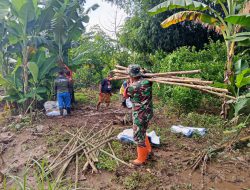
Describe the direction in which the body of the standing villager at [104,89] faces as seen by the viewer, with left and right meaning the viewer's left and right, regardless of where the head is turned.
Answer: facing to the right of the viewer

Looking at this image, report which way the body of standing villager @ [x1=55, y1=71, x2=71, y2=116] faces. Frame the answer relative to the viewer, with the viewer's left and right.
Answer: facing away from the viewer

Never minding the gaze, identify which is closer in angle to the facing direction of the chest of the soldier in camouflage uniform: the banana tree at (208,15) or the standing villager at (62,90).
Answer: the standing villager

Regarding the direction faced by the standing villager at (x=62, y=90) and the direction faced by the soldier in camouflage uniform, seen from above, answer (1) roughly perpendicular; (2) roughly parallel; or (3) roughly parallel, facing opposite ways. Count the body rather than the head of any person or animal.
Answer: roughly perpendicular

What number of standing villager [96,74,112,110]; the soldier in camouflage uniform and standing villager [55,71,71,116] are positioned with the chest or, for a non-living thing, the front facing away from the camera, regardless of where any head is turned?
1

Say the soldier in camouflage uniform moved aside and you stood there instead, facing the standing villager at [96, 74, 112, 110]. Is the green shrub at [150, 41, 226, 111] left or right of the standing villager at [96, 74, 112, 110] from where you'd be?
right

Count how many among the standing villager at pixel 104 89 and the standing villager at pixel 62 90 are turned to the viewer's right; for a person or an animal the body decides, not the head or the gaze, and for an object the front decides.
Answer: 1

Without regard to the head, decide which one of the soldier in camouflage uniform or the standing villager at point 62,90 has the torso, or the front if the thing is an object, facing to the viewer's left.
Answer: the soldier in camouflage uniform

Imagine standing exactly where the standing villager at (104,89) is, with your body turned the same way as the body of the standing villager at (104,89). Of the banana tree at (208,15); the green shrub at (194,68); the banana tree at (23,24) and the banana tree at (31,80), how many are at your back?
2

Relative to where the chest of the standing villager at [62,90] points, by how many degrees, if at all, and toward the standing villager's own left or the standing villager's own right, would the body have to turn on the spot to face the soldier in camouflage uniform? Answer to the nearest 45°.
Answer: approximately 180°
